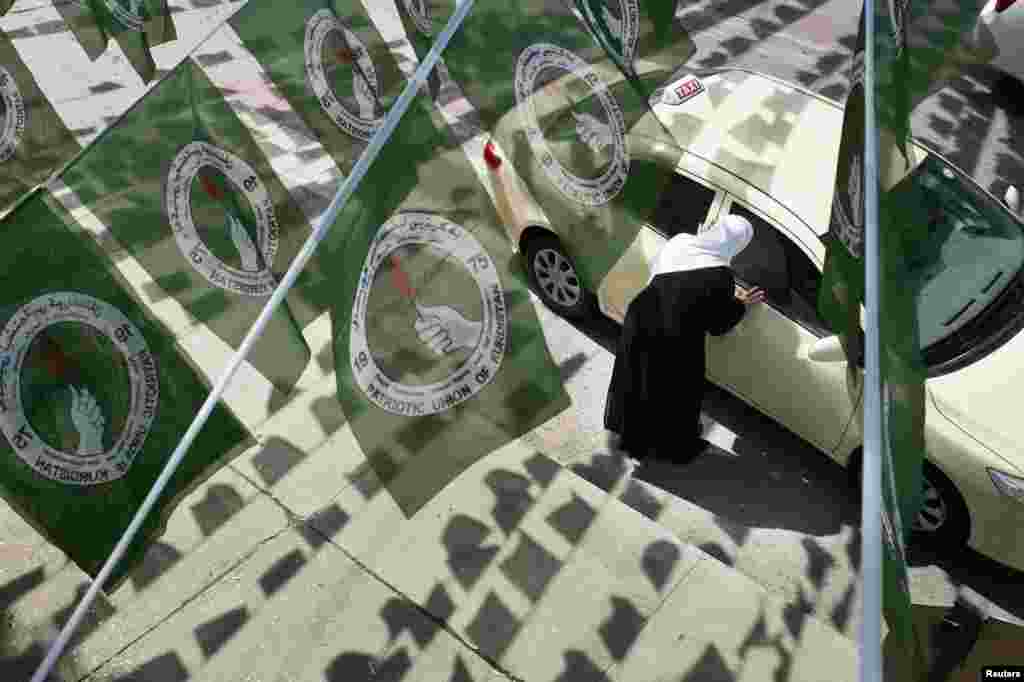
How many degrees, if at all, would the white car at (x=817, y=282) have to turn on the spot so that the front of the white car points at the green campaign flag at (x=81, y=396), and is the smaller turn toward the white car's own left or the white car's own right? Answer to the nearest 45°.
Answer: approximately 90° to the white car's own right

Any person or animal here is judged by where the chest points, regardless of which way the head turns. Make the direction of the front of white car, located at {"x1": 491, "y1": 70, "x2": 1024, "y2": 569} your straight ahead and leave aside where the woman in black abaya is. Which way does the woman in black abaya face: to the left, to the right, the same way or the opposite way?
to the left

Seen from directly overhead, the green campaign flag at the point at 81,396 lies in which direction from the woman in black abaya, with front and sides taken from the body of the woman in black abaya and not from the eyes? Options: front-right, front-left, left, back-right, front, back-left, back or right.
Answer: back

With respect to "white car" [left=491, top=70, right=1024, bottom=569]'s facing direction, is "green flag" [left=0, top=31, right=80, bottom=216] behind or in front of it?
behind

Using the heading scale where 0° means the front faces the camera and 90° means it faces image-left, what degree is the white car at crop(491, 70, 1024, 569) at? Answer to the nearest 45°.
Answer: approximately 315°

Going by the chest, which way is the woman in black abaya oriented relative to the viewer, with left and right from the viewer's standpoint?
facing away from the viewer and to the right of the viewer

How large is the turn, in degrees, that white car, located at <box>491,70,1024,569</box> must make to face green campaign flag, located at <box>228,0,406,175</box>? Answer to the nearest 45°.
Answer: approximately 135° to its right
